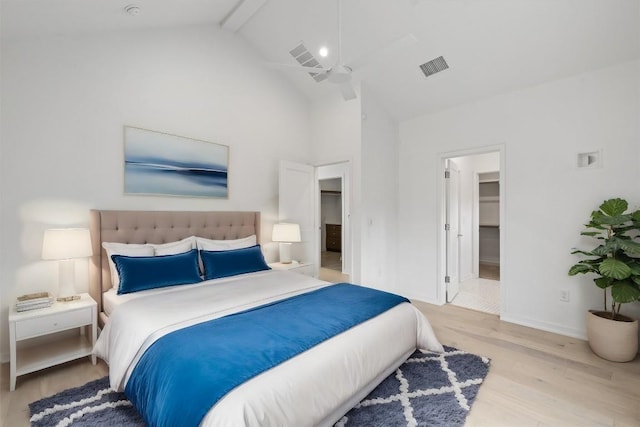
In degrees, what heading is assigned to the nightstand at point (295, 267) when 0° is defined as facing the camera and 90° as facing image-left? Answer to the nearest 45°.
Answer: approximately 315°

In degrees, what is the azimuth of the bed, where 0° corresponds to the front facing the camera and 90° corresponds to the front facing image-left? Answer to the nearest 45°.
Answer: approximately 315°

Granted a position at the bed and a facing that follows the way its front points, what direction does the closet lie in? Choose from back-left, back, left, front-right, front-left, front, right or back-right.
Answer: left

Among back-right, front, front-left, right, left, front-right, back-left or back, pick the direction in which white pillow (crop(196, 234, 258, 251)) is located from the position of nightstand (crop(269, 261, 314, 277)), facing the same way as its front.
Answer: right
